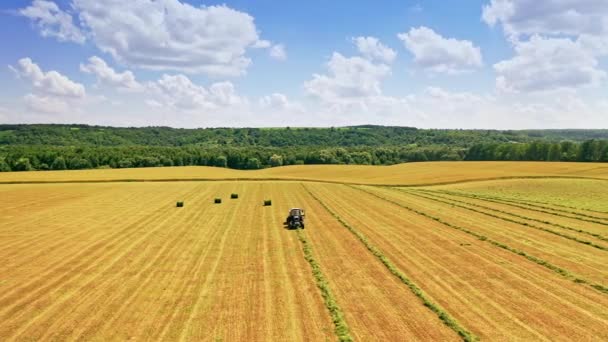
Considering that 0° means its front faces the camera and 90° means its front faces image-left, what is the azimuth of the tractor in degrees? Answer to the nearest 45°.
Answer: approximately 0°
